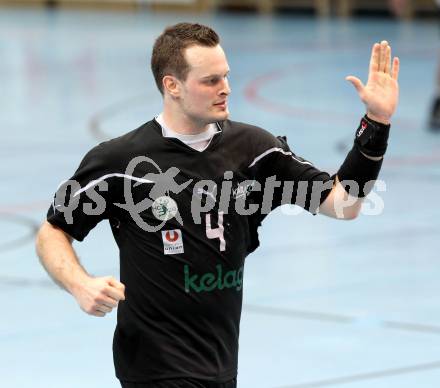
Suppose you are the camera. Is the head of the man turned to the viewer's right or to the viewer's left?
to the viewer's right

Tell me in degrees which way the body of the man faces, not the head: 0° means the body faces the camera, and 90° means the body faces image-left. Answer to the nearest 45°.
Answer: approximately 315°
